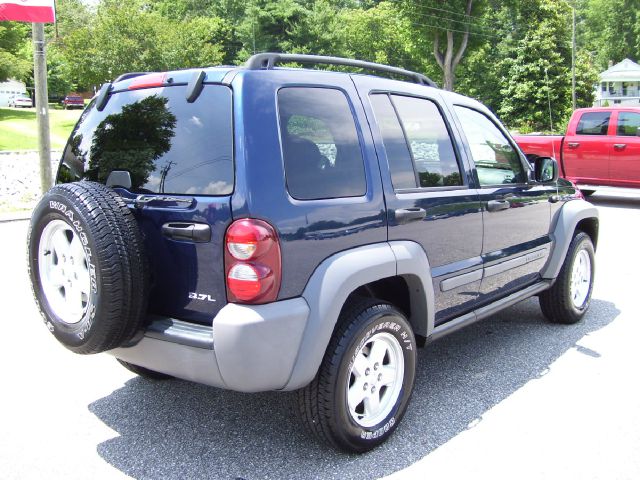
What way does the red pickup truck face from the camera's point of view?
to the viewer's right

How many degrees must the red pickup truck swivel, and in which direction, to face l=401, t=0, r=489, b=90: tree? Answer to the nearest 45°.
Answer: approximately 90° to its left

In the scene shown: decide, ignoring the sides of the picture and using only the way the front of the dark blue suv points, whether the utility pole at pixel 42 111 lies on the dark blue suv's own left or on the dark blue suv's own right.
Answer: on the dark blue suv's own left

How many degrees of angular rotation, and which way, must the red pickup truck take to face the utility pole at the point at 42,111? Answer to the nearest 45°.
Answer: approximately 135° to its right

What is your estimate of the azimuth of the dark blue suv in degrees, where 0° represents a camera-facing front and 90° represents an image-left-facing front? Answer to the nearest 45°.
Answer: approximately 225°

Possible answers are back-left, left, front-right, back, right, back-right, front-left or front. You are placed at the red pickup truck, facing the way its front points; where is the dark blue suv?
right

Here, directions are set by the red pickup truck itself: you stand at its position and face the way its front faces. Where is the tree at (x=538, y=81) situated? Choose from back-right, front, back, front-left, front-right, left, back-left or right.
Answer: left

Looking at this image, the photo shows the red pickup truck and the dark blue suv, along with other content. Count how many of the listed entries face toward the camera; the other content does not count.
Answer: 0
